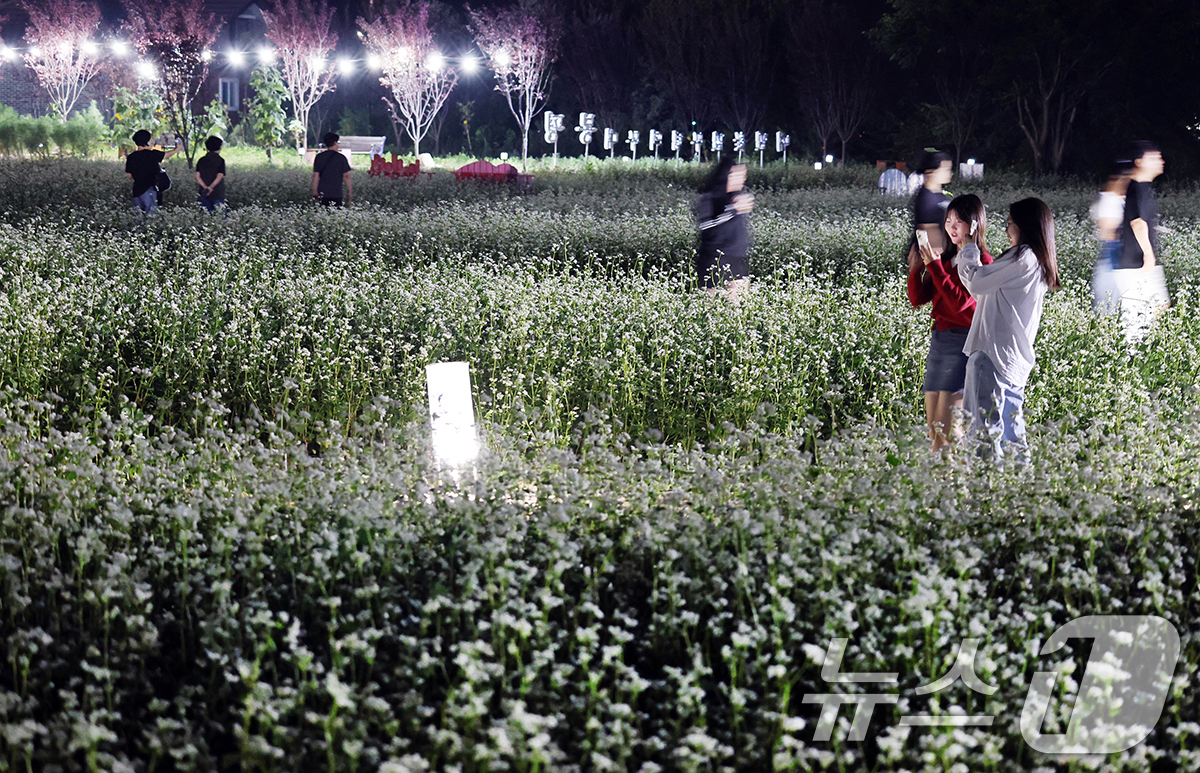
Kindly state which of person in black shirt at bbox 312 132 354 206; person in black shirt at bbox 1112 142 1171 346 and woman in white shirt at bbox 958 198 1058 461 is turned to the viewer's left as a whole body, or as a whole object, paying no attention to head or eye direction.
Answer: the woman in white shirt

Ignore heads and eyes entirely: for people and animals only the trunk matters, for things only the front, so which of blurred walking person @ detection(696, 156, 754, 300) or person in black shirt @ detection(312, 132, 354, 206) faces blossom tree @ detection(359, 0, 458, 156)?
the person in black shirt

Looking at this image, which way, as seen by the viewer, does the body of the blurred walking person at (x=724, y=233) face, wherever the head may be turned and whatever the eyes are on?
to the viewer's right

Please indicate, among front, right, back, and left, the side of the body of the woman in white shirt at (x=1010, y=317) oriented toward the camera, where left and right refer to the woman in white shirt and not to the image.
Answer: left

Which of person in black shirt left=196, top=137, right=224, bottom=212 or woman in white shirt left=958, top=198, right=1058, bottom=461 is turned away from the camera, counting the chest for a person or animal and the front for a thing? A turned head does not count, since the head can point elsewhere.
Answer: the person in black shirt

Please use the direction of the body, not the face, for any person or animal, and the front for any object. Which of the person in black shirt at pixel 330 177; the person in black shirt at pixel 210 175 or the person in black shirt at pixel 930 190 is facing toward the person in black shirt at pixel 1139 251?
the person in black shirt at pixel 930 190

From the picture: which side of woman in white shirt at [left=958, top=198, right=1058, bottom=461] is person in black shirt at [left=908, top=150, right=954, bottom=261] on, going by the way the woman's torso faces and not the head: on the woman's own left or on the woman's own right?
on the woman's own right

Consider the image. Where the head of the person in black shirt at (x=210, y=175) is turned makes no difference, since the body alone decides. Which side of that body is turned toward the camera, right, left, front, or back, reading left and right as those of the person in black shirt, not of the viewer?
back

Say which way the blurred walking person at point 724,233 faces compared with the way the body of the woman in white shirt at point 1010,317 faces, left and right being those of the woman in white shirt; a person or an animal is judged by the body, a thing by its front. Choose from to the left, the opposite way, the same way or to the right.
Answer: the opposite way
